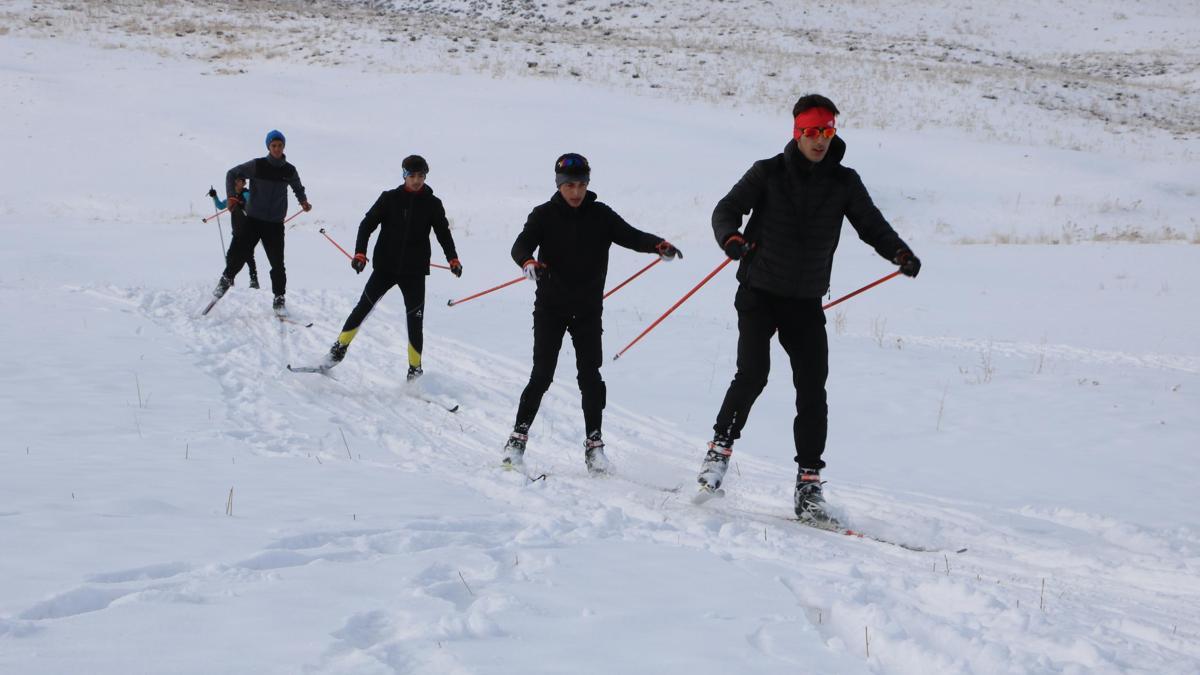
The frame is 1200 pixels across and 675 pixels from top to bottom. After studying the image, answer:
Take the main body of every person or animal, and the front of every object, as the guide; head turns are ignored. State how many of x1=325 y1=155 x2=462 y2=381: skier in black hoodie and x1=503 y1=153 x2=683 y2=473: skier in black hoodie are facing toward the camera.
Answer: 2

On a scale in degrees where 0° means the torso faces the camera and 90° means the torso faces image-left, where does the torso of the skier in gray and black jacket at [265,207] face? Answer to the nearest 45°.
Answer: approximately 315°

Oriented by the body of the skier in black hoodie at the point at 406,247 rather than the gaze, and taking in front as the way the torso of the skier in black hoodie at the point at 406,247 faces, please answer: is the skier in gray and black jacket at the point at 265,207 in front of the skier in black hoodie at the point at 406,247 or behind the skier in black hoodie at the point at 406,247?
behind

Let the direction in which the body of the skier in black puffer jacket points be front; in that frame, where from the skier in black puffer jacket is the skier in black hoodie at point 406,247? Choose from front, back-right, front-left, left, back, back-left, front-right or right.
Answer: back

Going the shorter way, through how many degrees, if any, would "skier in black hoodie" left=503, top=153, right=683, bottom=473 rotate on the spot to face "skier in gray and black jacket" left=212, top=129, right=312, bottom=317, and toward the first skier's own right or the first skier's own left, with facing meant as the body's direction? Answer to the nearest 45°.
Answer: approximately 135° to the first skier's own right
